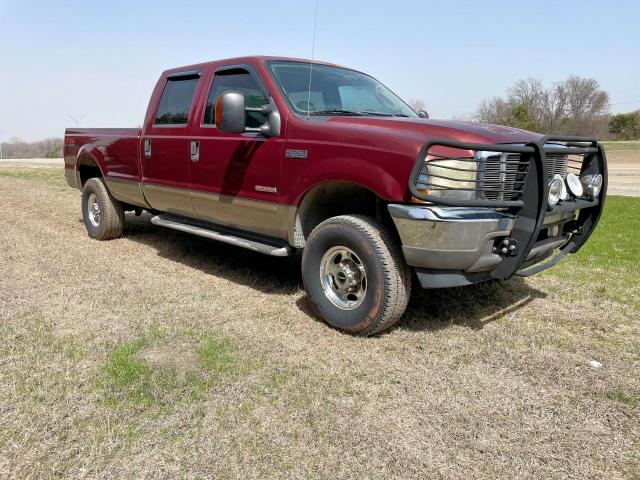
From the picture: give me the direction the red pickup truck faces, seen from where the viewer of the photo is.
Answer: facing the viewer and to the right of the viewer
